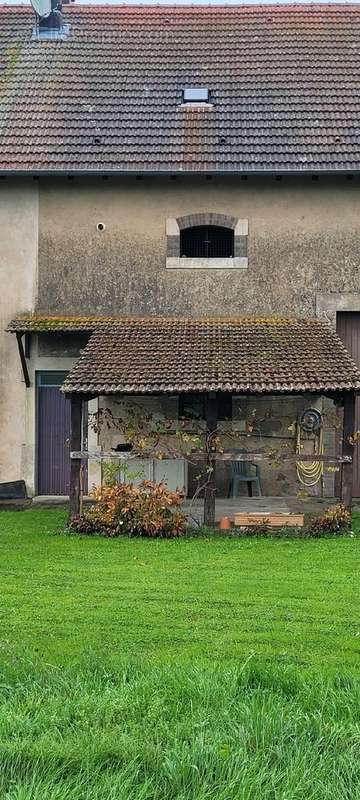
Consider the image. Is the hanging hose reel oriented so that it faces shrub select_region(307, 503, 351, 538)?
yes

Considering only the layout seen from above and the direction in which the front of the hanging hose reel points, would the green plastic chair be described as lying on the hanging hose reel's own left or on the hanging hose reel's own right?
on the hanging hose reel's own right

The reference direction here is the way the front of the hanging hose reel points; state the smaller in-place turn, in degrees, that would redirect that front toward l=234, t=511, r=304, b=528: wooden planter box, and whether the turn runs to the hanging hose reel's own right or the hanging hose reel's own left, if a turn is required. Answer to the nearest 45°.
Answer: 0° — it already faces it

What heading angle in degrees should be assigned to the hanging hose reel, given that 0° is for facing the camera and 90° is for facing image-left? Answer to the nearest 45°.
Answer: approximately 0°

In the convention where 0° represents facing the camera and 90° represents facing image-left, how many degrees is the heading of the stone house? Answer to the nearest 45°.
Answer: approximately 0°
